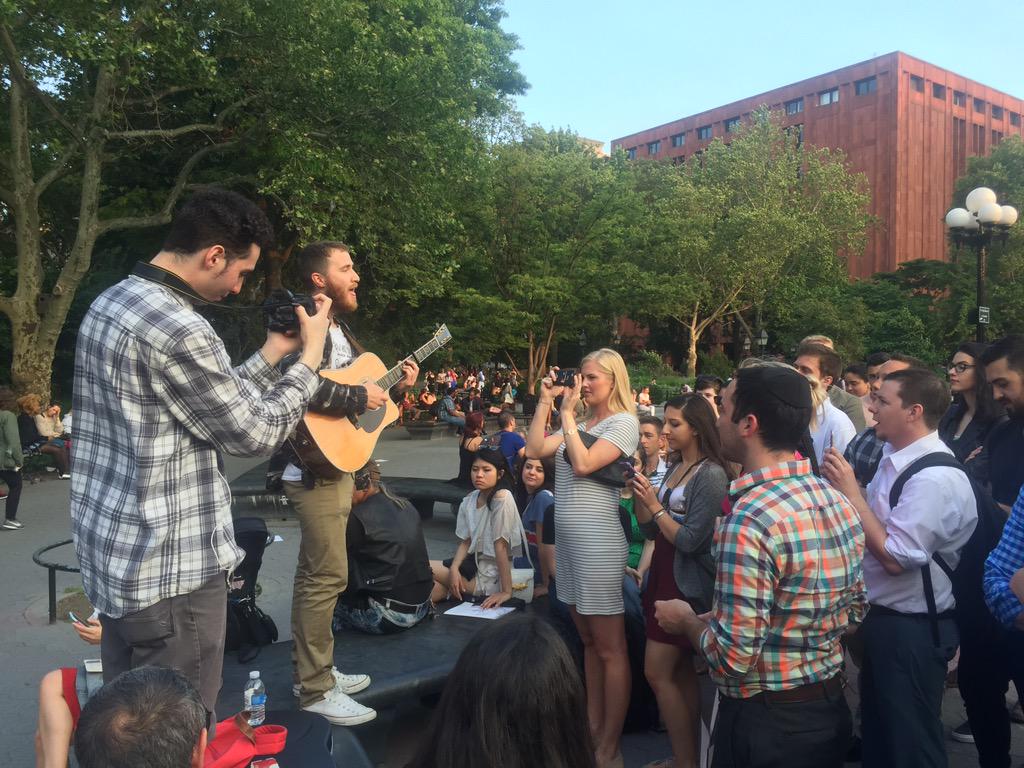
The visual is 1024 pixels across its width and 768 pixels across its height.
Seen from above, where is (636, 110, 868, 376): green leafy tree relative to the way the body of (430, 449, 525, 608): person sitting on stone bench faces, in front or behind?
behind

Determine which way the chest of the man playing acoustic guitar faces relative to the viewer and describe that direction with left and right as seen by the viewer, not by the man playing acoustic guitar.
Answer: facing to the right of the viewer

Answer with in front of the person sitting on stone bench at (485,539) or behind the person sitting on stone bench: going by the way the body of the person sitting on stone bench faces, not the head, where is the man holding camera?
in front

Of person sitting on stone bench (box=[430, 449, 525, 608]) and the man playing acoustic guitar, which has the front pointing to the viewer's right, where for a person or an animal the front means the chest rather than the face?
the man playing acoustic guitar

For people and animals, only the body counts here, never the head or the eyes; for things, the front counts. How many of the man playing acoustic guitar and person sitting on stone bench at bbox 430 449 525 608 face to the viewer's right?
1

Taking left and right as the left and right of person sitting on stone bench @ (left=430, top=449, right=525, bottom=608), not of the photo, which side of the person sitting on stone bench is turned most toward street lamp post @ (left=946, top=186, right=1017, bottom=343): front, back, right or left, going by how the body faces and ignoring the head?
back

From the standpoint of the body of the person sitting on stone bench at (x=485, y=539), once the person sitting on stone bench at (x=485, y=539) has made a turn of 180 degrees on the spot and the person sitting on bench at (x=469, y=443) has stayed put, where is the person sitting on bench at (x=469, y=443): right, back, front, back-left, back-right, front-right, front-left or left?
front-left

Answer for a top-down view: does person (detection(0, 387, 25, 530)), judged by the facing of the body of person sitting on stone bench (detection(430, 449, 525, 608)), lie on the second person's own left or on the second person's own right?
on the second person's own right

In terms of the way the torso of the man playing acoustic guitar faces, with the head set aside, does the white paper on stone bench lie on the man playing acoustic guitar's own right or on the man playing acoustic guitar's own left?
on the man playing acoustic guitar's own left

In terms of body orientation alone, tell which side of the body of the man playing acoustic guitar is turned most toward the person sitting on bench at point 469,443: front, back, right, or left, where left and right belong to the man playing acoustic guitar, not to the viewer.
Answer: left

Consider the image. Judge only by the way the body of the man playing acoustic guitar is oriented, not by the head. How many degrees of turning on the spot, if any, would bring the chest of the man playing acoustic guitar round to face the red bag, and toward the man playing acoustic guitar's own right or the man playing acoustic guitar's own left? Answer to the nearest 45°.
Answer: approximately 90° to the man playing acoustic guitar's own right
